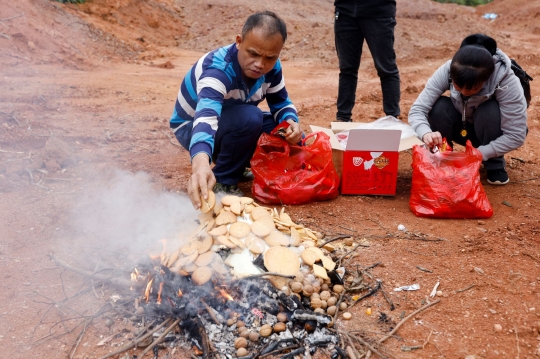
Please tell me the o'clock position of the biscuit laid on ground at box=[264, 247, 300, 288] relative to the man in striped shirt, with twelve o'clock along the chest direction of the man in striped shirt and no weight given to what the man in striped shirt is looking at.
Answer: The biscuit laid on ground is roughly at 1 o'clock from the man in striped shirt.

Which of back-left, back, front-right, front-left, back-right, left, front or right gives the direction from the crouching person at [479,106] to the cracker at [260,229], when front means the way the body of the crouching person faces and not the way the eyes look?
front-right

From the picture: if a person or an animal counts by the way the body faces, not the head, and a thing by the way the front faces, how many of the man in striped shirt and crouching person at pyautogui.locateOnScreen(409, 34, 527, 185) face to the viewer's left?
0

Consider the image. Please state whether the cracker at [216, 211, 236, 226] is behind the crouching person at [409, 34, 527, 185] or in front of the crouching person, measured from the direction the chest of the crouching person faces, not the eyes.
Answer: in front

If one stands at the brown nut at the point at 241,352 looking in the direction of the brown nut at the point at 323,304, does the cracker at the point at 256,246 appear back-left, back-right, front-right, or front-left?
front-left

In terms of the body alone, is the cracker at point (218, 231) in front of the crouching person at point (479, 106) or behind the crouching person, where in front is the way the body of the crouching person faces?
in front

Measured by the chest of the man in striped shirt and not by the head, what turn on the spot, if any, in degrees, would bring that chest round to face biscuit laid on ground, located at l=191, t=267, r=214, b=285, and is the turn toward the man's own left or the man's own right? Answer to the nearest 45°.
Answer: approximately 45° to the man's own right

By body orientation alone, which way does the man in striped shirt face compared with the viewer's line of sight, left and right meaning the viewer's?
facing the viewer and to the right of the viewer

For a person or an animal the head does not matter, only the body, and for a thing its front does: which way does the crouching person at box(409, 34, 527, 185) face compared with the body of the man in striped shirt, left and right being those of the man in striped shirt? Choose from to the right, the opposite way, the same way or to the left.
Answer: to the right

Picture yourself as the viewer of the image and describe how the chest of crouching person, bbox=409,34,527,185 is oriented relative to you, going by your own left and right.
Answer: facing the viewer

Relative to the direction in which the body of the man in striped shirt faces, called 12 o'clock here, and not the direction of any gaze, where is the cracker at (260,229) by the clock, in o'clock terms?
The cracker is roughly at 1 o'clock from the man in striped shirt.

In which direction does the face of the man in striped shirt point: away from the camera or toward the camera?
toward the camera

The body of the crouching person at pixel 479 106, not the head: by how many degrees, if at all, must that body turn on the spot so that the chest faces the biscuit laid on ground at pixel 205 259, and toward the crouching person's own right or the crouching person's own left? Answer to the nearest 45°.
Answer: approximately 45° to the crouching person's own right

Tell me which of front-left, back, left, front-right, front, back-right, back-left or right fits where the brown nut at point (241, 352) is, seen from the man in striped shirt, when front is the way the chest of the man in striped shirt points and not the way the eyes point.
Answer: front-right

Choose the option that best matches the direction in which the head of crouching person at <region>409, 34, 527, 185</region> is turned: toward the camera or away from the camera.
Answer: toward the camera

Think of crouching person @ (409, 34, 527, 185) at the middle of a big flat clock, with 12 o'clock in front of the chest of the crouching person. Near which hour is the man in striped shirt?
The man in striped shirt is roughly at 2 o'clock from the crouching person.
